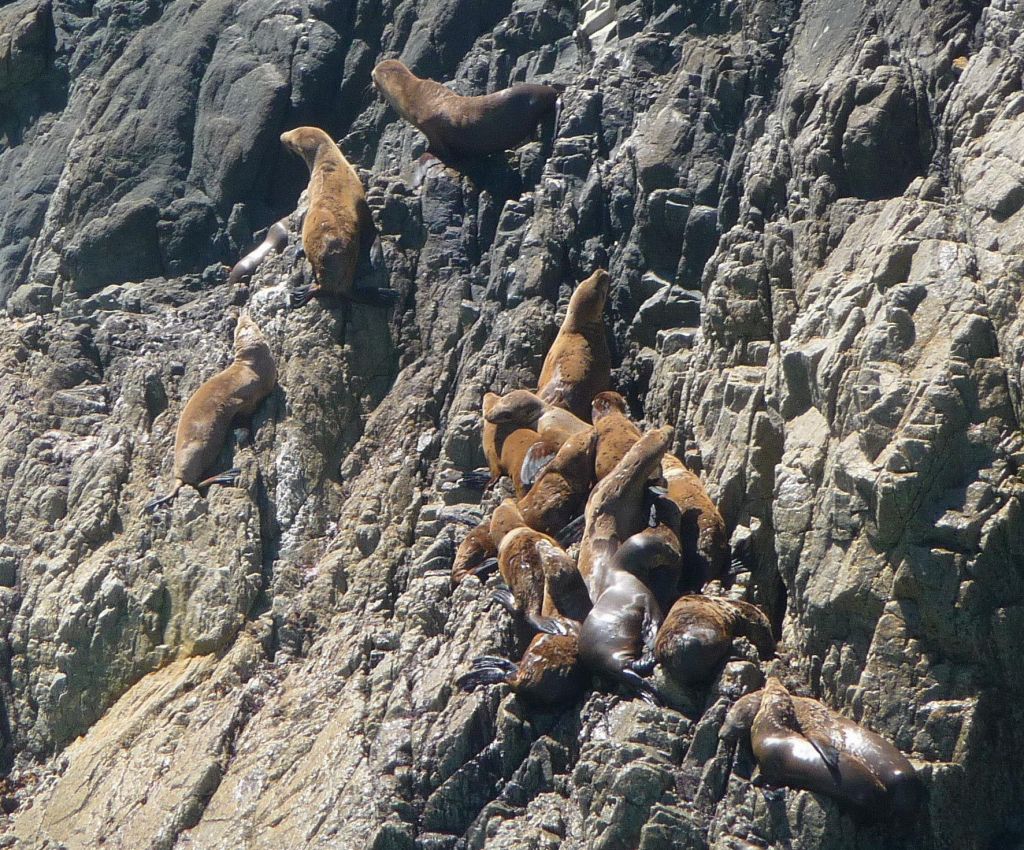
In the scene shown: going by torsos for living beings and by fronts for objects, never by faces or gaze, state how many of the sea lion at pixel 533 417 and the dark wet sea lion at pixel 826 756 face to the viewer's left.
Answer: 2

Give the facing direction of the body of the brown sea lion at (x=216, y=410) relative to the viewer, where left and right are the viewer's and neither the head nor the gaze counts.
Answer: facing away from the viewer and to the right of the viewer

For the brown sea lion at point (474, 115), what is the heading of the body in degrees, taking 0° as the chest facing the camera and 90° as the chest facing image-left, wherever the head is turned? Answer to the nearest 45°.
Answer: approximately 90°

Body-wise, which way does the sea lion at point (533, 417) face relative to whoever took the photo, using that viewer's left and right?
facing to the left of the viewer

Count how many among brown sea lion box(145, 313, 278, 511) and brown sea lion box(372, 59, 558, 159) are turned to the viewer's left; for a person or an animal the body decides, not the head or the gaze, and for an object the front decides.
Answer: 1

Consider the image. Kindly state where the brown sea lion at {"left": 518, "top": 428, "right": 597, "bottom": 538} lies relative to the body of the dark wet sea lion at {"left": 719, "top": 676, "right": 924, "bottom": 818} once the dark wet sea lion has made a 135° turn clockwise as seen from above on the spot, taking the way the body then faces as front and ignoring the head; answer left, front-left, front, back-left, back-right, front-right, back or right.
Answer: left

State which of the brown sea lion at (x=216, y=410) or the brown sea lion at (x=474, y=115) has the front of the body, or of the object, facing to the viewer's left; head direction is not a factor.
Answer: the brown sea lion at (x=474, y=115)

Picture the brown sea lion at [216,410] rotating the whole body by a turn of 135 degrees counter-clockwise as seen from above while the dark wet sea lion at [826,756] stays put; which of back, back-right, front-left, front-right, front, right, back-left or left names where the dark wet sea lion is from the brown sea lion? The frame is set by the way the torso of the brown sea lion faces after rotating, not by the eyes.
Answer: back-left

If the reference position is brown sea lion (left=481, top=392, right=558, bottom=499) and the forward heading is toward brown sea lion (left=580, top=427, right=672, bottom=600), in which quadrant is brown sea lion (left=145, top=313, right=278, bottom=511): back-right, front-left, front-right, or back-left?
back-right

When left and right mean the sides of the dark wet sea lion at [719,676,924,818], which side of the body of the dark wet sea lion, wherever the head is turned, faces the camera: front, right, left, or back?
left

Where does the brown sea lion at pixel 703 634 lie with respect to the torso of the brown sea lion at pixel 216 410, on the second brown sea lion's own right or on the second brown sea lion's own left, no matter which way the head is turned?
on the second brown sea lion's own right

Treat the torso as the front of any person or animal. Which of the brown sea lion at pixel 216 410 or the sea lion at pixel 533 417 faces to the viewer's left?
the sea lion

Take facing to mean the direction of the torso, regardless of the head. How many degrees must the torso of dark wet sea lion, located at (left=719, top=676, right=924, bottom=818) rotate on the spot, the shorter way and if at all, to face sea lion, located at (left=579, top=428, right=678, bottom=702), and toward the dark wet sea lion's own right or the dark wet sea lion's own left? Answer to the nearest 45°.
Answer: approximately 45° to the dark wet sea lion's own right

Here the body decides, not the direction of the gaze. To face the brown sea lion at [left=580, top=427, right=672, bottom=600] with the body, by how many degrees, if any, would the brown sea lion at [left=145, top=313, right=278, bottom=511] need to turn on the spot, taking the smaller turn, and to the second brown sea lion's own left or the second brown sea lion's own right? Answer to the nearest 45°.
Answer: approximately 90° to the second brown sea lion's own right
